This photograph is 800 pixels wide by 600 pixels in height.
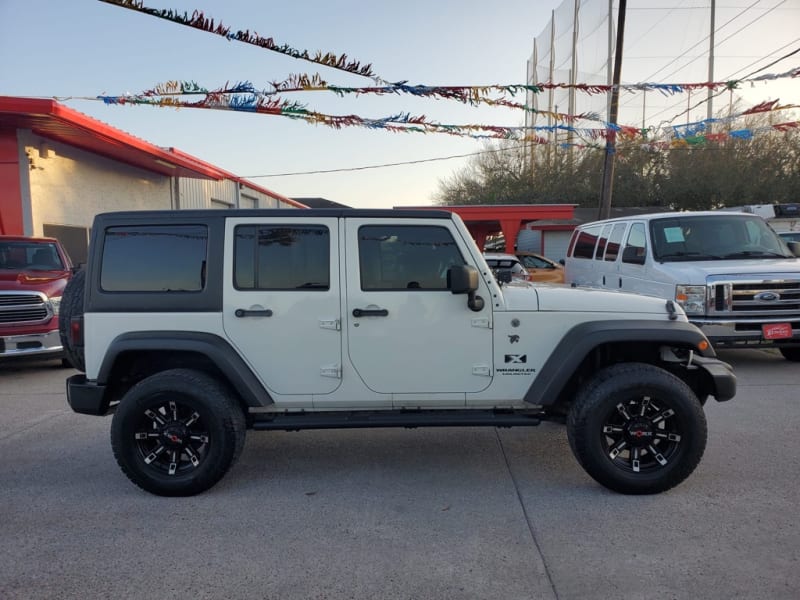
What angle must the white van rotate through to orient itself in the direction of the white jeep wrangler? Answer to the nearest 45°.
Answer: approximately 90° to its right

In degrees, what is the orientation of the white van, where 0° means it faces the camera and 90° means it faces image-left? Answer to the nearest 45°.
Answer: approximately 315°

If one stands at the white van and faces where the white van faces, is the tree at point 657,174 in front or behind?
behind

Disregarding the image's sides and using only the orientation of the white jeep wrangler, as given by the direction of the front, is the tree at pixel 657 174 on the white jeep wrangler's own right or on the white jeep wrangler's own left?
on the white jeep wrangler's own left

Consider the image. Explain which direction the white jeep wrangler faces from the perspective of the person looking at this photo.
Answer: facing to the right of the viewer

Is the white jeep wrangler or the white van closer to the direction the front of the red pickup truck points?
the white jeep wrangler

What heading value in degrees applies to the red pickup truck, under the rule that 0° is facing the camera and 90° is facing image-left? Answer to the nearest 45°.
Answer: approximately 0°

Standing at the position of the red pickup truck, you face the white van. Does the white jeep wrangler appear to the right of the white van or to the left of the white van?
right

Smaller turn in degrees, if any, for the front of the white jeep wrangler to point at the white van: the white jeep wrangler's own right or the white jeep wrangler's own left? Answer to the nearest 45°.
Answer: approximately 45° to the white jeep wrangler's own left

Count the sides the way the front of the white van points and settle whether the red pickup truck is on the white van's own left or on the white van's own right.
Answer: on the white van's own right

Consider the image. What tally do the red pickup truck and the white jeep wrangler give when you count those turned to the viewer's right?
1

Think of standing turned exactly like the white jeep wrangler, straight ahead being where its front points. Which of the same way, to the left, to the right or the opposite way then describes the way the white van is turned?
to the right
